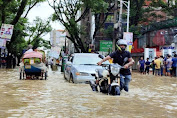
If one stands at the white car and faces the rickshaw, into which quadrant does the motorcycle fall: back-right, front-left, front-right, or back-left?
back-left

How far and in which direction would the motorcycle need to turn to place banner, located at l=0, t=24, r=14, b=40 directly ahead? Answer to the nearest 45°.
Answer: approximately 180°

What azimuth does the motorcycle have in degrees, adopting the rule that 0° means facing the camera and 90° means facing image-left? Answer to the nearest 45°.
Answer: approximately 315°
